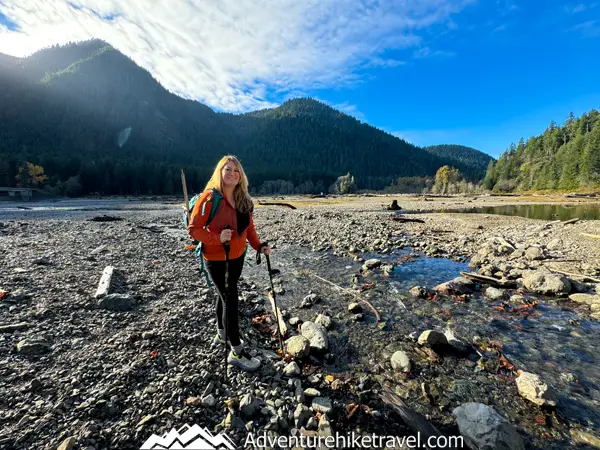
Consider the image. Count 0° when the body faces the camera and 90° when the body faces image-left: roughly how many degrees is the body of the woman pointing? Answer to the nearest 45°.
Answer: approximately 315°

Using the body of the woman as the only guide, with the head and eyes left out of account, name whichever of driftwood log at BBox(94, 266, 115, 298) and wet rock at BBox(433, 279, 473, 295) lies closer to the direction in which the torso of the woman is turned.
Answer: the wet rock

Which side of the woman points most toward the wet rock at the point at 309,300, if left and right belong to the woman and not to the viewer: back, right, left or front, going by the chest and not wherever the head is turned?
left

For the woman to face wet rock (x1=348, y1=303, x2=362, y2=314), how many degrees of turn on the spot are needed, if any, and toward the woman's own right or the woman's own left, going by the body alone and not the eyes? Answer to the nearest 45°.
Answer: approximately 90° to the woman's own left

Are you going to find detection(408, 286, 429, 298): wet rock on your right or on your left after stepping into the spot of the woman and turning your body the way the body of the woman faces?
on your left

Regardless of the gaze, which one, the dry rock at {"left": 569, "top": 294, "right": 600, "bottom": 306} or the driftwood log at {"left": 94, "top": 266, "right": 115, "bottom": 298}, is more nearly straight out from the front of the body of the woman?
the dry rock

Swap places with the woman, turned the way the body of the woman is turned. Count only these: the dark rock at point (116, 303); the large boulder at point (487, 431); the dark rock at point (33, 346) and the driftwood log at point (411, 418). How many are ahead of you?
2

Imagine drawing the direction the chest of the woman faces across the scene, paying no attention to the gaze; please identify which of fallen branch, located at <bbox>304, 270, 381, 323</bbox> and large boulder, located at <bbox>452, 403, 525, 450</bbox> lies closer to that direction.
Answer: the large boulder
